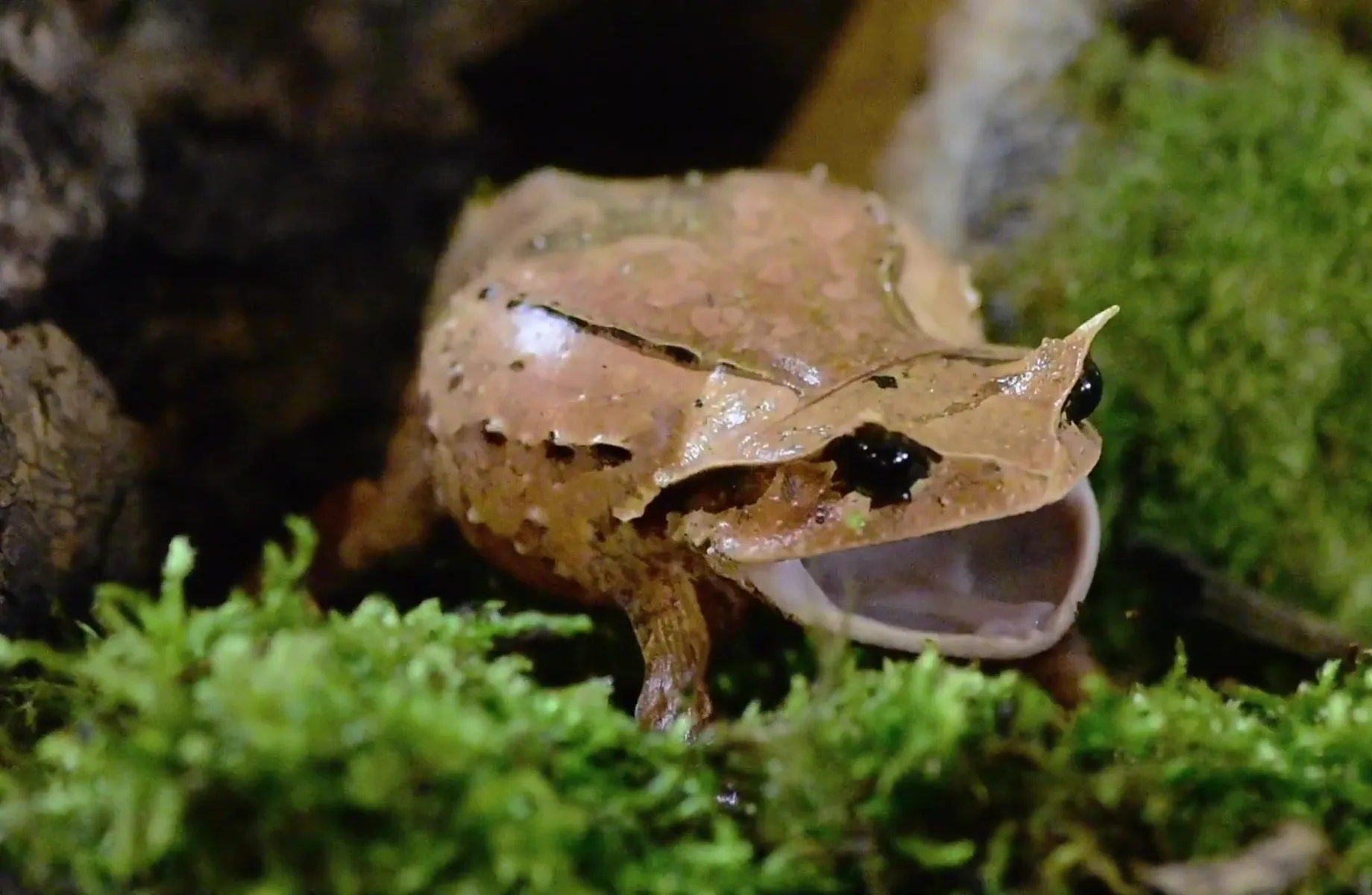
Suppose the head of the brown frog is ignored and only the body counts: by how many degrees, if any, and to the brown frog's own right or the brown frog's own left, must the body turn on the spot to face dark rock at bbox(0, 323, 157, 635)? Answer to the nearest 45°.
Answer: approximately 135° to the brown frog's own right

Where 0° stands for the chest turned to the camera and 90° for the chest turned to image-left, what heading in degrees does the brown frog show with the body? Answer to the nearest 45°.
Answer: approximately 315°

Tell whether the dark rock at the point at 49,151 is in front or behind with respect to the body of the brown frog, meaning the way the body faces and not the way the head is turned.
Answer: behind
